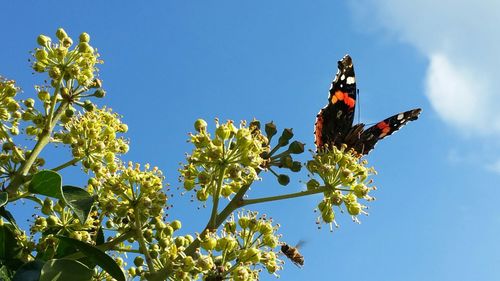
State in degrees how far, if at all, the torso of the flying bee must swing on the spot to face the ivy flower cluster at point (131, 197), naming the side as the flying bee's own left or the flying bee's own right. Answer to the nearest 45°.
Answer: approximately 45° to the flying bee's own left

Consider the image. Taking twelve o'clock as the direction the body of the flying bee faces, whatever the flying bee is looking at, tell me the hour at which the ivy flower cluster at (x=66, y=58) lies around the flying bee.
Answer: The ivy flower cluster is roughly at 11 o'clock from the flying bee.

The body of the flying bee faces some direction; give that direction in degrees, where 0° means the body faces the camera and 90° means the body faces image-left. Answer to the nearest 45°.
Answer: approximately 90°

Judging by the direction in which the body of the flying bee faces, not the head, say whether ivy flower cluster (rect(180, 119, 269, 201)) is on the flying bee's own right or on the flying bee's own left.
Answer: on the flying bee's own left

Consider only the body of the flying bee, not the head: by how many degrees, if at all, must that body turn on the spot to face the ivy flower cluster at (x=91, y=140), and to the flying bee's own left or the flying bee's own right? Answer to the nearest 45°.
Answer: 0° — it already faces it
